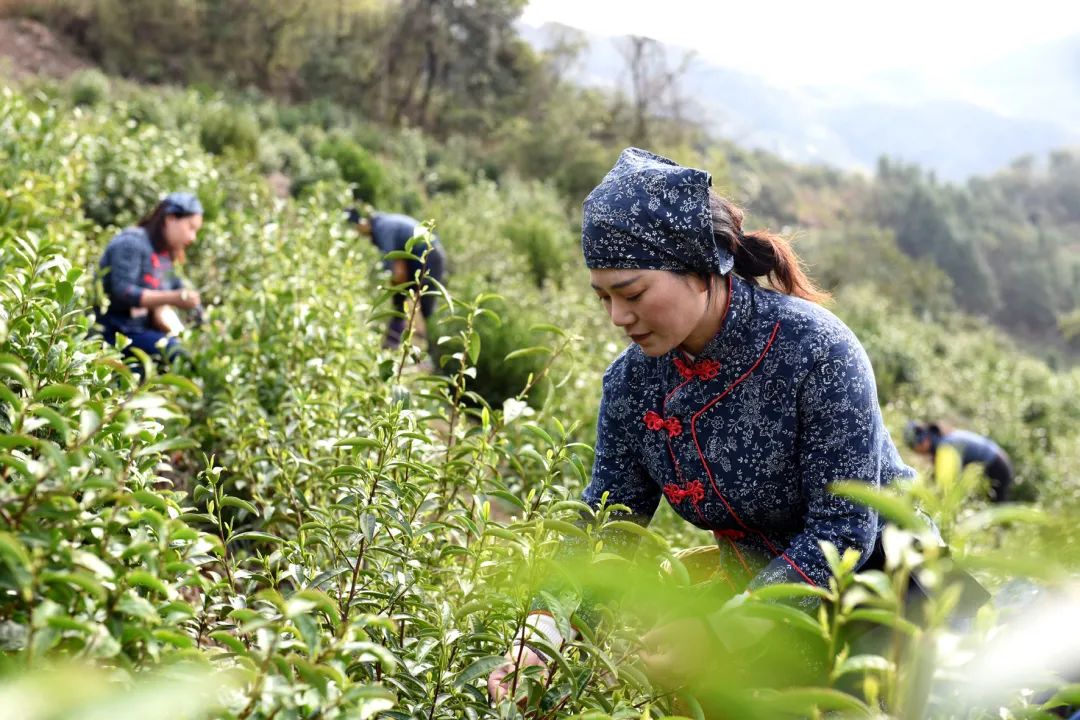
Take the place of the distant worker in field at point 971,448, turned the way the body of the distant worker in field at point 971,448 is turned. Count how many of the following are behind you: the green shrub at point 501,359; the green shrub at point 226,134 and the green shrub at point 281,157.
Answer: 0

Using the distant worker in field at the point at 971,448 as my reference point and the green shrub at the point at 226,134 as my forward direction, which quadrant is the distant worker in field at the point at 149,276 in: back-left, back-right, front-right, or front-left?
front-left

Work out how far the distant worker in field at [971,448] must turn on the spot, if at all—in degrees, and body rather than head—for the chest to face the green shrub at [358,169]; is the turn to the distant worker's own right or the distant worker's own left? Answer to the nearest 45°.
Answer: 0° — they already face it

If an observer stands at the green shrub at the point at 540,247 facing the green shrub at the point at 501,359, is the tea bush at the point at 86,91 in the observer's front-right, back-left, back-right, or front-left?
back-right

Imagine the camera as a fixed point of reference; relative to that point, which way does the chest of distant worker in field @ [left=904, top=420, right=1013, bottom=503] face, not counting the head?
to the viewer's left

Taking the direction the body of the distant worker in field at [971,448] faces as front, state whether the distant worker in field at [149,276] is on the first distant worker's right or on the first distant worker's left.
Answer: on the first distant worker's left

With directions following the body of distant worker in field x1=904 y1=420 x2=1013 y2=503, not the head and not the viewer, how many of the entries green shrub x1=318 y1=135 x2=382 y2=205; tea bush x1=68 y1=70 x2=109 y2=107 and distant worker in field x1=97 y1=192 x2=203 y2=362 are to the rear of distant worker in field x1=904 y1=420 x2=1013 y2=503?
0

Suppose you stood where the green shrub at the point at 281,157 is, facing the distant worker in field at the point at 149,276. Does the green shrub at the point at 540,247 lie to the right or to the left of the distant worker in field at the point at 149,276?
left

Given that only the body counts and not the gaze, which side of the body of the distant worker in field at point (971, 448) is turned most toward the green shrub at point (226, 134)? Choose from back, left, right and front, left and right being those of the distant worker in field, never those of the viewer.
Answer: front

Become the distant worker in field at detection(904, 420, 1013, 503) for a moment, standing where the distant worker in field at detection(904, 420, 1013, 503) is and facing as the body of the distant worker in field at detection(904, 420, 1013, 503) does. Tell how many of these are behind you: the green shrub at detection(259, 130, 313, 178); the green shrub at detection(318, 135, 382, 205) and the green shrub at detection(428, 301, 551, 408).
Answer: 0

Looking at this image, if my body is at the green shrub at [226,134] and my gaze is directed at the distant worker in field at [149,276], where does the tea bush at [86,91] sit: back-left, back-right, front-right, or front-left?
back-right
